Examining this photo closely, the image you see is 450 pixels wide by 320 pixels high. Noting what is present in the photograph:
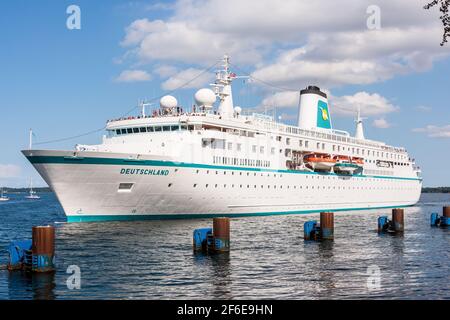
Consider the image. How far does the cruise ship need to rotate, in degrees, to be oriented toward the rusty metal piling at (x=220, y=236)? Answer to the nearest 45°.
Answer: approximately 45° to its left

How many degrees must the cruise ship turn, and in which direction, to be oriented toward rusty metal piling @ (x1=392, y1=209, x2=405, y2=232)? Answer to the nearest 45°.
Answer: approximately 135° to its left

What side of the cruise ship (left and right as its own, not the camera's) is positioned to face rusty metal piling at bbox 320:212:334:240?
left

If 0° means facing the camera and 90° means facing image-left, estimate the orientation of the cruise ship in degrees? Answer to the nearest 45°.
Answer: approximately 45°
